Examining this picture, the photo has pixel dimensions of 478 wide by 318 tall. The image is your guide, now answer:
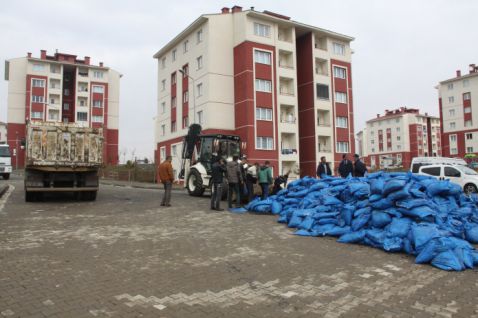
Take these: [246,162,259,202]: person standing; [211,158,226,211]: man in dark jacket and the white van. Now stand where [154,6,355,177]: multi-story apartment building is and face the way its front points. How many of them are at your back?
0

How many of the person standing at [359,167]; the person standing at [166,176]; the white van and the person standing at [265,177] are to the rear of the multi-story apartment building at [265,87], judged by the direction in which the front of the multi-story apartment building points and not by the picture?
0

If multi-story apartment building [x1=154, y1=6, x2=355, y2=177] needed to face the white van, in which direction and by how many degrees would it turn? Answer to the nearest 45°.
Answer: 0° — it already faces it

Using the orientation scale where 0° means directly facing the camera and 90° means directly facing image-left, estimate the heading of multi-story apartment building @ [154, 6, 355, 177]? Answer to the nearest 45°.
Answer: approximately 315°

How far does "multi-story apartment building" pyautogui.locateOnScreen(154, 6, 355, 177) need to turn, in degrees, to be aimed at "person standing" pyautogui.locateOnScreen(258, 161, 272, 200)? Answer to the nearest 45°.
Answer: approximately 45° to its right

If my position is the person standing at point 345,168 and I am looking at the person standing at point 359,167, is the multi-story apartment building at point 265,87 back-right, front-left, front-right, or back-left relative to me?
back-left

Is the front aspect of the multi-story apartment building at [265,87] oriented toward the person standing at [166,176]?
no

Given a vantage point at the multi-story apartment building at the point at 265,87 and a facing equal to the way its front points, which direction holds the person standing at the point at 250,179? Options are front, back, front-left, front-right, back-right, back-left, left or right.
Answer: front-right

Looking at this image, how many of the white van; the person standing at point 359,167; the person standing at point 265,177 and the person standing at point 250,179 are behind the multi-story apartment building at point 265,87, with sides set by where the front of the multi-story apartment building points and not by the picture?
0
